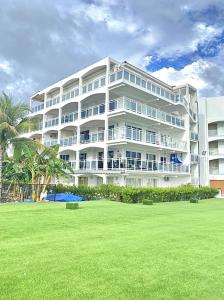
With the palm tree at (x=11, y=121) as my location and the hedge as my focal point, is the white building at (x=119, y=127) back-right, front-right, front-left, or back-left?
front-left
